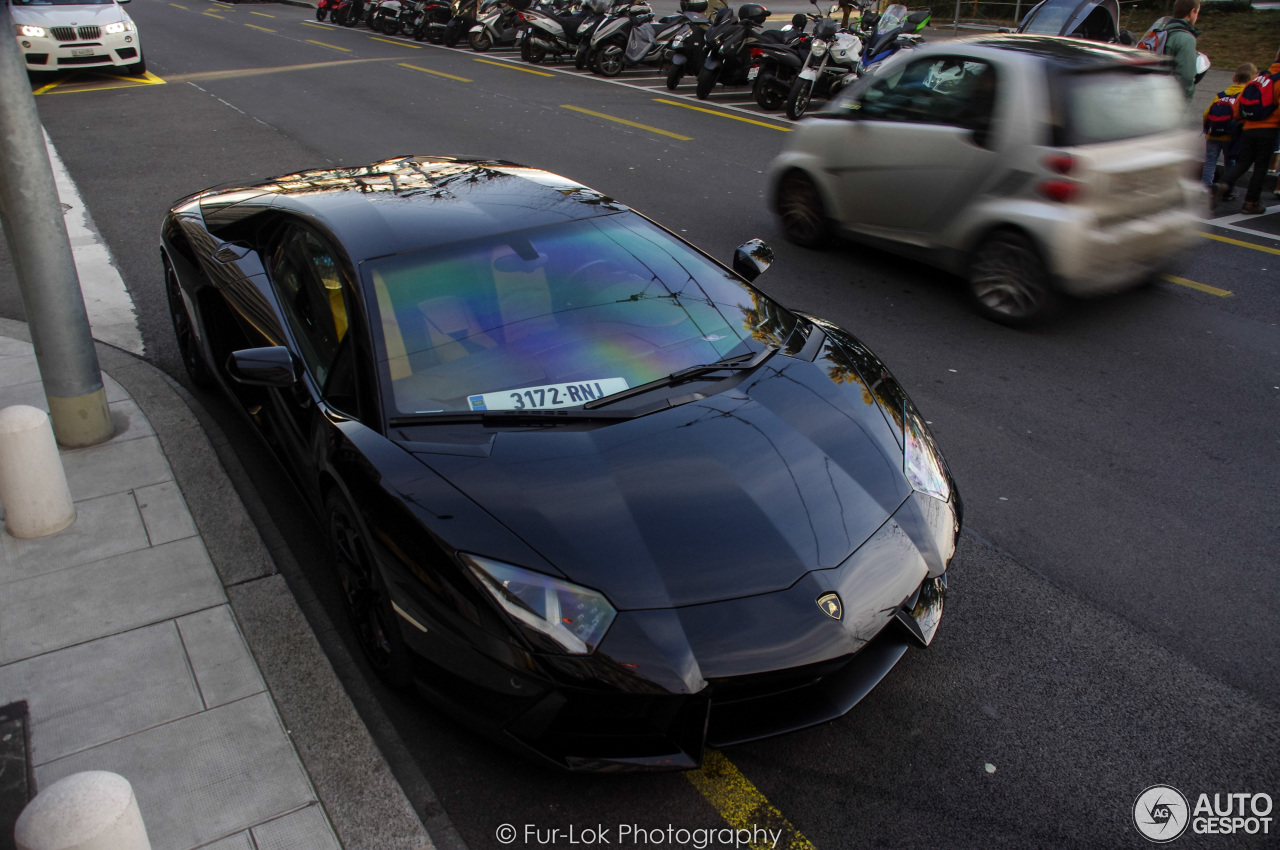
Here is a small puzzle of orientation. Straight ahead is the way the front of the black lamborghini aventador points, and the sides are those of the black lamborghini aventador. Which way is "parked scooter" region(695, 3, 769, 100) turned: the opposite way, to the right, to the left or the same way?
to the right

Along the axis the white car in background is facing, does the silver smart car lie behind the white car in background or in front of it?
in front

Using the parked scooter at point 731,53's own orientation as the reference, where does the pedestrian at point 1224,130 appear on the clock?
The pedestrian is roughly at 9 o'clock from the parked scooter.

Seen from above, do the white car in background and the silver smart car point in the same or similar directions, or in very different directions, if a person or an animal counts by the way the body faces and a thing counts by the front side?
very different directions

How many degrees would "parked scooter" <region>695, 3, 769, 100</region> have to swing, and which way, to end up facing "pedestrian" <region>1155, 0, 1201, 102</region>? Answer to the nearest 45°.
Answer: approximately 90° to its left

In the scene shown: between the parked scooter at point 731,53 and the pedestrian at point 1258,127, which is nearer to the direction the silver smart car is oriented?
the parked scooter

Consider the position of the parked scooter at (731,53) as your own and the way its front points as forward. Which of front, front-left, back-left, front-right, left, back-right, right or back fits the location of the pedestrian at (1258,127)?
left

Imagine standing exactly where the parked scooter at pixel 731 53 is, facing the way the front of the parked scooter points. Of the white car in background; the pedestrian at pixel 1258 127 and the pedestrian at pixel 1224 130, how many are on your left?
2

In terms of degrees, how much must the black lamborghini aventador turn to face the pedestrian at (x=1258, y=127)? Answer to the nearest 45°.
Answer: approximately 90° to its left

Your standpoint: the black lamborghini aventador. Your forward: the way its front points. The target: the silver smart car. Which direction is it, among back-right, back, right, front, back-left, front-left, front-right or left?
left

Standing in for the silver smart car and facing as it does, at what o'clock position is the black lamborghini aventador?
The black lamborghini aventador is roughly at 8 o'clock from the silver smart car.

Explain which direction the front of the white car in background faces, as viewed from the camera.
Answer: facing the viewer

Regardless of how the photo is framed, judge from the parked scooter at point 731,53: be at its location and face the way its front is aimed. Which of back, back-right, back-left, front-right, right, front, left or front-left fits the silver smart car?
front-left

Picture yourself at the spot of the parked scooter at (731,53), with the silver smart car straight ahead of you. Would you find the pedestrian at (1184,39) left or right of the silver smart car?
left

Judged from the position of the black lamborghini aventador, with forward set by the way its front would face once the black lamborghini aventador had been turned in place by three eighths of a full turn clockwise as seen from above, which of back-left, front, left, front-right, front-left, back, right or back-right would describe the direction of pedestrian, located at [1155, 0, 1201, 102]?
back-right

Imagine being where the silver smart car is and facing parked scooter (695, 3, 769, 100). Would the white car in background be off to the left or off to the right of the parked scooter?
left

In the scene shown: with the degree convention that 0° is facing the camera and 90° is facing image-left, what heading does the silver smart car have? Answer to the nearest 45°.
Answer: approximately 135°

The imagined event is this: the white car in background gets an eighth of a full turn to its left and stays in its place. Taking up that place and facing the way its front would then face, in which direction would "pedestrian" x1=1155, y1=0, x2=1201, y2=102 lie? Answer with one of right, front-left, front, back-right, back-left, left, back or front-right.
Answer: front
